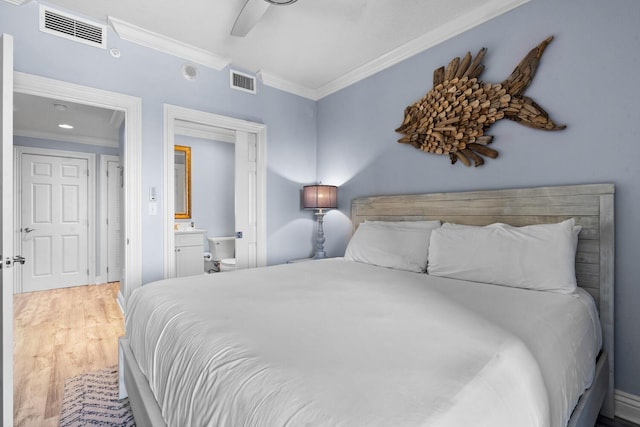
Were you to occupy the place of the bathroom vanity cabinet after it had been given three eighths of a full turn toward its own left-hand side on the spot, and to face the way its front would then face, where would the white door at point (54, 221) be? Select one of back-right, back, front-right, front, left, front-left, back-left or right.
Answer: left

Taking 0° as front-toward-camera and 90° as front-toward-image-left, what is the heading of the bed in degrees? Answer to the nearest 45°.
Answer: approximately 45°

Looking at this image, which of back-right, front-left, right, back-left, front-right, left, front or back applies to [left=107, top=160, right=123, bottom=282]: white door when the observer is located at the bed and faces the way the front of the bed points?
right

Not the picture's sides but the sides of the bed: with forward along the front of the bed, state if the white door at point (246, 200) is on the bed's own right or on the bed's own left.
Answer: on the bed's own right

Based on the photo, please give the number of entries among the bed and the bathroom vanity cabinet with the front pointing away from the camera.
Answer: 0

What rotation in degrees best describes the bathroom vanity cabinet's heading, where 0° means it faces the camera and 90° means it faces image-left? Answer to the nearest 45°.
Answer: approximately 0°

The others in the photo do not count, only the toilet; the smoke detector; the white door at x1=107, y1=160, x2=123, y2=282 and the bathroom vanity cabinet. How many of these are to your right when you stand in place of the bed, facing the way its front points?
4

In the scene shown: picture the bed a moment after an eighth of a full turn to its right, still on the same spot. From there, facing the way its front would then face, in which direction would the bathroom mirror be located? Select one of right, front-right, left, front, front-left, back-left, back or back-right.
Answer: front-right

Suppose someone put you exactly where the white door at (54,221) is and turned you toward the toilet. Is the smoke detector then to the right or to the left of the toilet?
right

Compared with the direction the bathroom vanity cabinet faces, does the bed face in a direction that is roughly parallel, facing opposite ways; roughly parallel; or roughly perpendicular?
roughly perpendicular

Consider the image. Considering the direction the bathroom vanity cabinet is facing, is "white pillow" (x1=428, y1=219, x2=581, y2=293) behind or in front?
in front

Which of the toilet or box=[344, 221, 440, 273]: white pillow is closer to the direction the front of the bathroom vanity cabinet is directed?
the white pillow

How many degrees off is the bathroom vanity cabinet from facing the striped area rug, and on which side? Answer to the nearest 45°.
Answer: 0° — it already faces it
